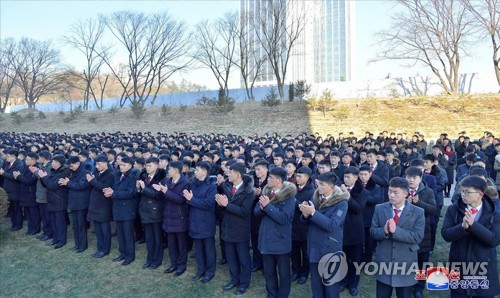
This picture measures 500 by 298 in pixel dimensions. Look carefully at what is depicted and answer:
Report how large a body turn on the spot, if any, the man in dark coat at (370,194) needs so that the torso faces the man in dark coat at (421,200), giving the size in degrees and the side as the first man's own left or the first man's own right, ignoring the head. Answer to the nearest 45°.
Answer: approximately 90° to the first man's own left

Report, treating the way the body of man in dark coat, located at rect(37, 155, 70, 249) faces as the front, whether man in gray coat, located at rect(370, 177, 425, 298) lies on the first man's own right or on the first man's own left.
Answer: on the first man's own left

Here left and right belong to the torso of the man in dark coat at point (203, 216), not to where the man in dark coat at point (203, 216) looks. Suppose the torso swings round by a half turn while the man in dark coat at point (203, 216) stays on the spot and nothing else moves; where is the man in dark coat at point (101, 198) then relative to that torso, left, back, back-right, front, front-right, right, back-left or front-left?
left

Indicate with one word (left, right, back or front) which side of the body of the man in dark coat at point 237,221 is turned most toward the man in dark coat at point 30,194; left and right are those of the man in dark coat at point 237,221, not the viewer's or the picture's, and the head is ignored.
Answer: right

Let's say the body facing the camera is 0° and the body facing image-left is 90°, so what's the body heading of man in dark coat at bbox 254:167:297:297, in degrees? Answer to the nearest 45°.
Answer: approximately 45°

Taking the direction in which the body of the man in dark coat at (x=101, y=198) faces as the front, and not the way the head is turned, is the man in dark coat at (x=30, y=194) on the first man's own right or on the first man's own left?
on the first man's own right

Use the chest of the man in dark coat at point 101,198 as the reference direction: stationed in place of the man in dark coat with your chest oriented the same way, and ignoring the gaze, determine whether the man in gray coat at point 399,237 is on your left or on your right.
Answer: on your left

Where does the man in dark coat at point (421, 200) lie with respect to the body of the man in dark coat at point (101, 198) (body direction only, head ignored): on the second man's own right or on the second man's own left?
on the second man's own left
